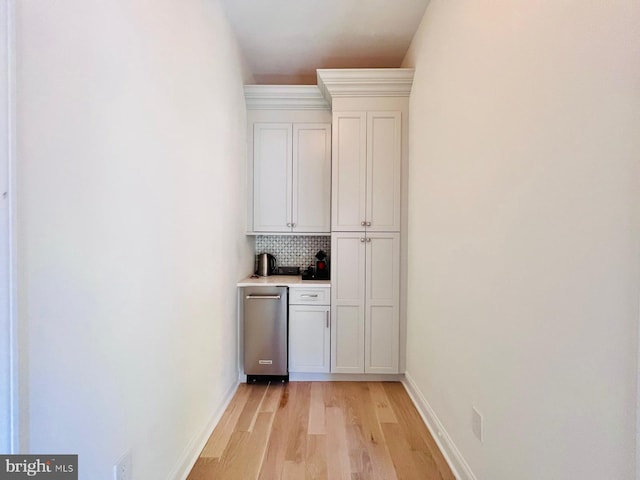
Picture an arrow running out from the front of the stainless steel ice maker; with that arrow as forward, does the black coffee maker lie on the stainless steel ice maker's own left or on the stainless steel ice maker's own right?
on the stainless steel ice maker's own left

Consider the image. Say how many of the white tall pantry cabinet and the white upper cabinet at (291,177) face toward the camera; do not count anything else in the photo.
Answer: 2
